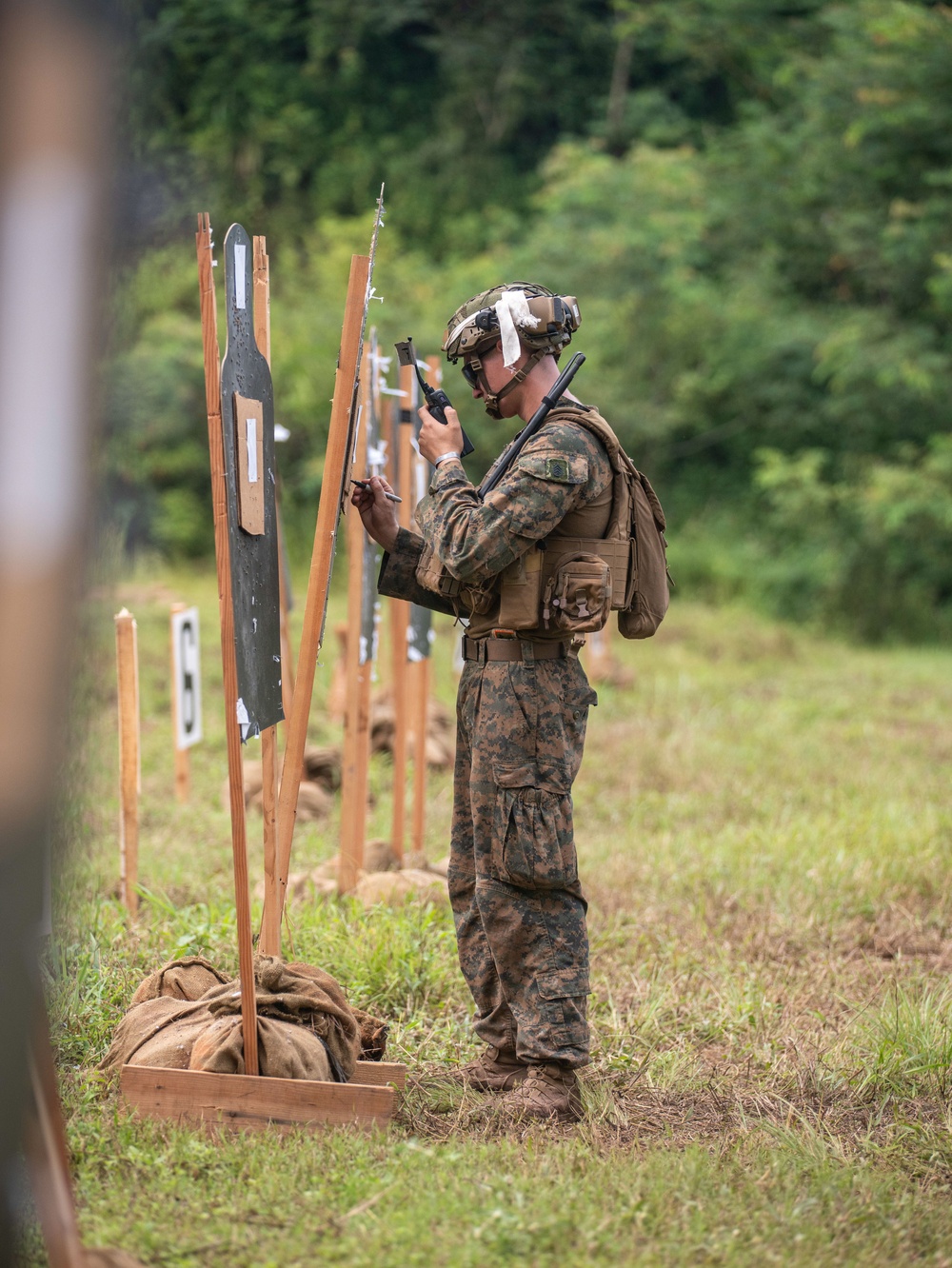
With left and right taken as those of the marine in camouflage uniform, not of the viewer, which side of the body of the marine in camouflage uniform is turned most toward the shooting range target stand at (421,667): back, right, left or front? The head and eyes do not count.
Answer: right

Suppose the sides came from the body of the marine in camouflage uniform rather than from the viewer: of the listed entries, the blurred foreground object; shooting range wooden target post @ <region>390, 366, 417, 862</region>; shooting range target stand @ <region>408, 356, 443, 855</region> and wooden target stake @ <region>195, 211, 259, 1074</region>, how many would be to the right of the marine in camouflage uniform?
2

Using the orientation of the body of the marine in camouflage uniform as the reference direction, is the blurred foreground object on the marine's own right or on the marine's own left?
on the marine's own left

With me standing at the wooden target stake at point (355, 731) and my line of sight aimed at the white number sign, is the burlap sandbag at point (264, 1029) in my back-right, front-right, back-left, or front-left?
back-left

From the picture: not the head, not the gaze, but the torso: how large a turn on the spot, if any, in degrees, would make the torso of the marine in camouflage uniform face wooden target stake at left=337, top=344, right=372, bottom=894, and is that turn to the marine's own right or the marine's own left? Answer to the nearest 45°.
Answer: approximately 90° to the marine's own right

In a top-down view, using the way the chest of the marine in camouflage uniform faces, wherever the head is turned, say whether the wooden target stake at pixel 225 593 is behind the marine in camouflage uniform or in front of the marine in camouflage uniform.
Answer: in front

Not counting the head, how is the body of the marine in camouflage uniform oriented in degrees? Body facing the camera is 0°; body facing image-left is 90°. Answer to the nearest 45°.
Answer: approximately 90°

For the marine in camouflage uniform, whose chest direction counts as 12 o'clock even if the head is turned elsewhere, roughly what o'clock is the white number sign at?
The white number sign is roughly at 2 o'clock from the marine in camouflage uniform.

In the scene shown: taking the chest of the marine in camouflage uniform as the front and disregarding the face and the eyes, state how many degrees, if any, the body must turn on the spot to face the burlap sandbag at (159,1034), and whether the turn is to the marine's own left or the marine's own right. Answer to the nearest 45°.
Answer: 0° — they already face it

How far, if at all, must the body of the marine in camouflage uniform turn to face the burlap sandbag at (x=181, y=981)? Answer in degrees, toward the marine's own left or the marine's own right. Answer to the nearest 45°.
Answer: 0° — they already face it
